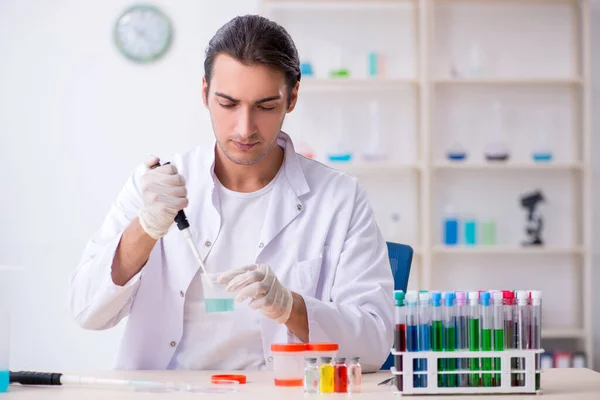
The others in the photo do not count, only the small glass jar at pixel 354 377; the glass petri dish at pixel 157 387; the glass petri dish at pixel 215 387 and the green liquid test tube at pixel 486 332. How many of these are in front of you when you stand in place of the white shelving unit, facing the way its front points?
4

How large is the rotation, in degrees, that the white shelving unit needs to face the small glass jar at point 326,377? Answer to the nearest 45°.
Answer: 0° — it already faces it

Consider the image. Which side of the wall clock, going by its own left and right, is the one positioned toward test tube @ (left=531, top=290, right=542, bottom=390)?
front

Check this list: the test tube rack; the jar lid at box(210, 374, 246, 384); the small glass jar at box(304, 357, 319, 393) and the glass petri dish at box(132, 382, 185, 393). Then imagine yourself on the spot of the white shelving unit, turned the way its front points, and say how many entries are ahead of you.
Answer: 4

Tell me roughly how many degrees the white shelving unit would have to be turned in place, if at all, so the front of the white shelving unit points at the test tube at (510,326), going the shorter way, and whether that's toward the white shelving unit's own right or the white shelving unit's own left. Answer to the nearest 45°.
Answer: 0° — it already faces it

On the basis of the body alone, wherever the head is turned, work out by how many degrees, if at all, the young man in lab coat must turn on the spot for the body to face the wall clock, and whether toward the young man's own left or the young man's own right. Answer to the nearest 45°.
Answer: approximately 180°

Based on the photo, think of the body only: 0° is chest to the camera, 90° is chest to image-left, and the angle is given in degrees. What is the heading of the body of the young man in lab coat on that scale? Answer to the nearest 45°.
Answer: approximately 0°

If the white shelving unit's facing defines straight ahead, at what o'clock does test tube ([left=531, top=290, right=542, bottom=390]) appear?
The test tube is roughly at 12 o'clock from the white shelving unit.

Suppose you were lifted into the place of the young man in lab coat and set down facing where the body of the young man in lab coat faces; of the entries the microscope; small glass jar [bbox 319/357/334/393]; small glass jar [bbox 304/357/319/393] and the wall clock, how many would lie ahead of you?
2

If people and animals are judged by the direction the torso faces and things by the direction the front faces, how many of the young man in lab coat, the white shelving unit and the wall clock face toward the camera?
3

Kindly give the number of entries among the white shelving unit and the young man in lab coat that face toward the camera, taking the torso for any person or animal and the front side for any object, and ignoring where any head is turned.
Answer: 2
